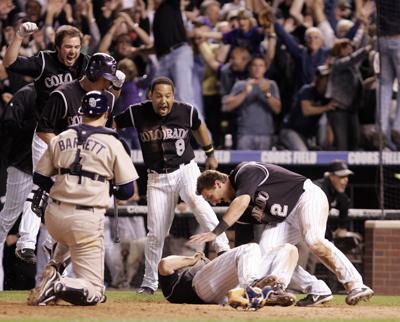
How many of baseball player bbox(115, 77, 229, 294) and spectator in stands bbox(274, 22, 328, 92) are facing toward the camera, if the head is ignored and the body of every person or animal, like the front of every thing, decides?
2

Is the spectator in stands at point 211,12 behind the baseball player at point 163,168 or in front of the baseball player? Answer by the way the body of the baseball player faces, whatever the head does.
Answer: behind

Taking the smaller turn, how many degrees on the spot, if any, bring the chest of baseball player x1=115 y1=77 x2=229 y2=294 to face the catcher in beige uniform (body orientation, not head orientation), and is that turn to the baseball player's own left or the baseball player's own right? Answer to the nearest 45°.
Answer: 0° — they already face them

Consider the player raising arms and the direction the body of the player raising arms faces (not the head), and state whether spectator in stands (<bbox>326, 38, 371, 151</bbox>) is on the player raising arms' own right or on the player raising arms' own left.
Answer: on the player raising arms' own left

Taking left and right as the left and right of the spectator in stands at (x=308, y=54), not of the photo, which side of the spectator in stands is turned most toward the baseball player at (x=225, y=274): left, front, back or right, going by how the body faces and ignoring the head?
front

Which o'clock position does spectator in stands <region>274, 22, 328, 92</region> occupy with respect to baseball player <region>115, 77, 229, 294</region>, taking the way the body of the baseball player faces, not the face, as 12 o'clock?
The spectator in stands is roughly at 7 o'clock from the baseball player.

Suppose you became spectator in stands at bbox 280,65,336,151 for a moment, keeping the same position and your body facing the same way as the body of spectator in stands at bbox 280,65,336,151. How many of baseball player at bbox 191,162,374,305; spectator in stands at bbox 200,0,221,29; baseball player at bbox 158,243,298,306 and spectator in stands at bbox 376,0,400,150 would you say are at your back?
1

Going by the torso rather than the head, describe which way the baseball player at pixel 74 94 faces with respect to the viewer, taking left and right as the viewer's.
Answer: facing the viewer and to the right of the viewer

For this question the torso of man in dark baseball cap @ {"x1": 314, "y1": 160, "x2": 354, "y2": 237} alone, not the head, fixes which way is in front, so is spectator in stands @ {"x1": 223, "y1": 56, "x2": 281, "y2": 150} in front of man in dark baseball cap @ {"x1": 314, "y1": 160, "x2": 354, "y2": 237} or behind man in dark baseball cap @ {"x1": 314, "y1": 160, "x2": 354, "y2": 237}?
behind

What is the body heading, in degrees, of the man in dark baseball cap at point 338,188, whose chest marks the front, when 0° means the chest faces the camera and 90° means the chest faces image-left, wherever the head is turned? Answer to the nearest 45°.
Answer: approximately 315°

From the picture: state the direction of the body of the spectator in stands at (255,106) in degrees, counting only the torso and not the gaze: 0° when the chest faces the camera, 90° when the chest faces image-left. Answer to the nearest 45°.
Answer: approximately 0°

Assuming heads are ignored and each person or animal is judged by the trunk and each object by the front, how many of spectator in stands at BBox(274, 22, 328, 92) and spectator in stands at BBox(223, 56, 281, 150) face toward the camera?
2

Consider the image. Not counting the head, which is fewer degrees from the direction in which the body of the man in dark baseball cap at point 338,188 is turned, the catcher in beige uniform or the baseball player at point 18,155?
the catcher in beige uniform

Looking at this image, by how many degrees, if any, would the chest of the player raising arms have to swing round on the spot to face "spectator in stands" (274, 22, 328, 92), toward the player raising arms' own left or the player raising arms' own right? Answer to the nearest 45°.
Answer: approximately 90° to the player raising arms' own left
